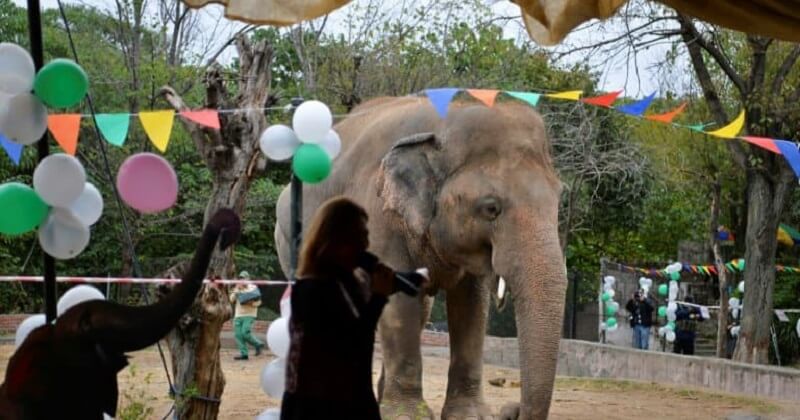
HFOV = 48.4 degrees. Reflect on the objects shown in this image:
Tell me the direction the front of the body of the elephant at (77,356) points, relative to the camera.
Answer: to the viewer's right

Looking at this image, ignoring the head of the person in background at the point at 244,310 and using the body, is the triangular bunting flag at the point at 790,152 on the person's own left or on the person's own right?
on the person's own left

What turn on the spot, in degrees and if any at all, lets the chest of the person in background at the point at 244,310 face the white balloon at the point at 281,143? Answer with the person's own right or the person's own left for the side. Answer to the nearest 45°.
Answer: approximately 45° to the person's own left

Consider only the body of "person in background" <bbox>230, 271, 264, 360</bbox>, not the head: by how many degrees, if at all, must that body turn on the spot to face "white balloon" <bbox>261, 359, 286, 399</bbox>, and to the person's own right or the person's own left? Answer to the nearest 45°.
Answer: approximately 45° to the person's own left

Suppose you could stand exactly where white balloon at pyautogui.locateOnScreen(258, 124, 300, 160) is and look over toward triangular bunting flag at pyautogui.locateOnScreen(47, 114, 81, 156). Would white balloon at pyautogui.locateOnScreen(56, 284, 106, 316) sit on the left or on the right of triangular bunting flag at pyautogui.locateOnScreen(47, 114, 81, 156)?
left

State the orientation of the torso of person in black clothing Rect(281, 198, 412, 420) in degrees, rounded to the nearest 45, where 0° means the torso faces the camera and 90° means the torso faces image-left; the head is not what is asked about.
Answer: approximately 270°

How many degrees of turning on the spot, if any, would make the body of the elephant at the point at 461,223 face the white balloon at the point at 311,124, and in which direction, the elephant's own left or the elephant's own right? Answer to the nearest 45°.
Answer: approximately 90° to the elephant's own right

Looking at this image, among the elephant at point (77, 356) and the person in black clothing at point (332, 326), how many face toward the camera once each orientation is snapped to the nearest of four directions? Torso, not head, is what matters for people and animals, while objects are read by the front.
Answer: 0

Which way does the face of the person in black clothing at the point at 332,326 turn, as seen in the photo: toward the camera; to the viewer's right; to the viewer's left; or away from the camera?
to the viewer's right

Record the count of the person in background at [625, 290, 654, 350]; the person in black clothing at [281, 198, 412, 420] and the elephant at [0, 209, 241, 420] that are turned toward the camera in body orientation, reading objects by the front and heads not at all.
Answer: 1

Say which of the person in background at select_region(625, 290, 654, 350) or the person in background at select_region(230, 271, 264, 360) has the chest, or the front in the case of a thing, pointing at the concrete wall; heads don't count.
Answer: the person in background at select_region(625, 290, 654, 350)
